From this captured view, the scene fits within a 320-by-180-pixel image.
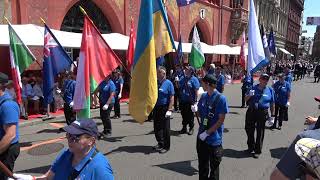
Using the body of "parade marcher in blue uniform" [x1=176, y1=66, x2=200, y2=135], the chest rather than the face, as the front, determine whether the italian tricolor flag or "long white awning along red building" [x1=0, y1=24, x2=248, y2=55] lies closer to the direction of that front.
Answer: the italian tricolor flag

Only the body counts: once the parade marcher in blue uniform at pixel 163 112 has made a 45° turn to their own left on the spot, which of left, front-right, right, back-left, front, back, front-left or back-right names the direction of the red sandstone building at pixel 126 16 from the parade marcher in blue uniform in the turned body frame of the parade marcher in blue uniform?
back

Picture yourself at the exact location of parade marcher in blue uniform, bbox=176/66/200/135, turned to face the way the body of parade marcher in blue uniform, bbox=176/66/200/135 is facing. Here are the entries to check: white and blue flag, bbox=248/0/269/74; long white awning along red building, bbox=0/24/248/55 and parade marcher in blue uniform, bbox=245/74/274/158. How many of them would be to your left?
2

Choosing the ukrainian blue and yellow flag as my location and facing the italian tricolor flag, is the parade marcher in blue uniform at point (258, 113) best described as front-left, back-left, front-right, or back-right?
back-right

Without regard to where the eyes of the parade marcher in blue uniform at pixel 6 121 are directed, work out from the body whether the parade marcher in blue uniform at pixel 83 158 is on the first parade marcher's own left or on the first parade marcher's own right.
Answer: on the first parade marcher's own left

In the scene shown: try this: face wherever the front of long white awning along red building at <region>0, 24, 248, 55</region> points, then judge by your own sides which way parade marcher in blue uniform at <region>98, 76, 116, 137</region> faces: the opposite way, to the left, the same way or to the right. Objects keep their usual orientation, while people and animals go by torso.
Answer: to the right

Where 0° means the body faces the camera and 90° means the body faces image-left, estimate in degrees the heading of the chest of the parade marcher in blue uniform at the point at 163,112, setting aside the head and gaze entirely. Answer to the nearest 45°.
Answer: approximately 45°
